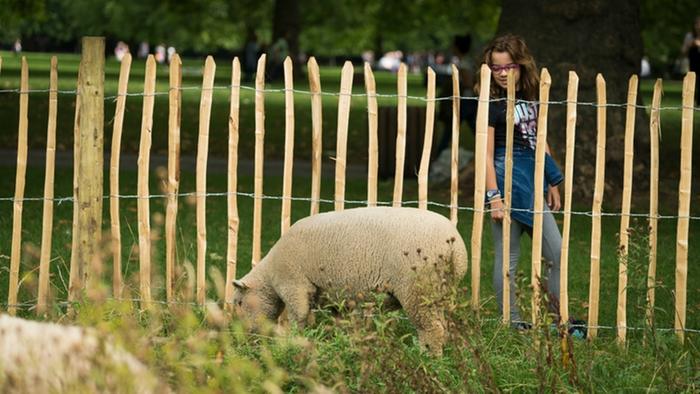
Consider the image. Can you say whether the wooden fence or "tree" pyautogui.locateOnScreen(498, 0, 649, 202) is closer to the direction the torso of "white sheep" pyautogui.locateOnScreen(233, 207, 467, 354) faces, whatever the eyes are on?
the wooden fence

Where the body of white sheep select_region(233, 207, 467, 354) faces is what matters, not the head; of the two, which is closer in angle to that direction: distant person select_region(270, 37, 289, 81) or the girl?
the distant person

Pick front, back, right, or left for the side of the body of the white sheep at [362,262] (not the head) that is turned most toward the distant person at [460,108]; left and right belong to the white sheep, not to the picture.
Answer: right

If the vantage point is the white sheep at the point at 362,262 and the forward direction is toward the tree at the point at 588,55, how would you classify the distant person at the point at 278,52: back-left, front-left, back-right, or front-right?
front-left

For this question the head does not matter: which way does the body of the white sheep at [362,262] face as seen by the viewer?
to the viewer's left

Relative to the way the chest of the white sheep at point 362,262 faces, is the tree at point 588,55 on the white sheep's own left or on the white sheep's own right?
on the white sheep's own right

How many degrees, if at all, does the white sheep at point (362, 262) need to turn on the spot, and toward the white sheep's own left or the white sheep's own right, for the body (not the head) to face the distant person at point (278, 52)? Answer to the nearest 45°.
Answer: approximately 90° to the white sheep's own right

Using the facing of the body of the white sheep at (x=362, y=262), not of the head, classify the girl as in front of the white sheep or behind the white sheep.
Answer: behind
